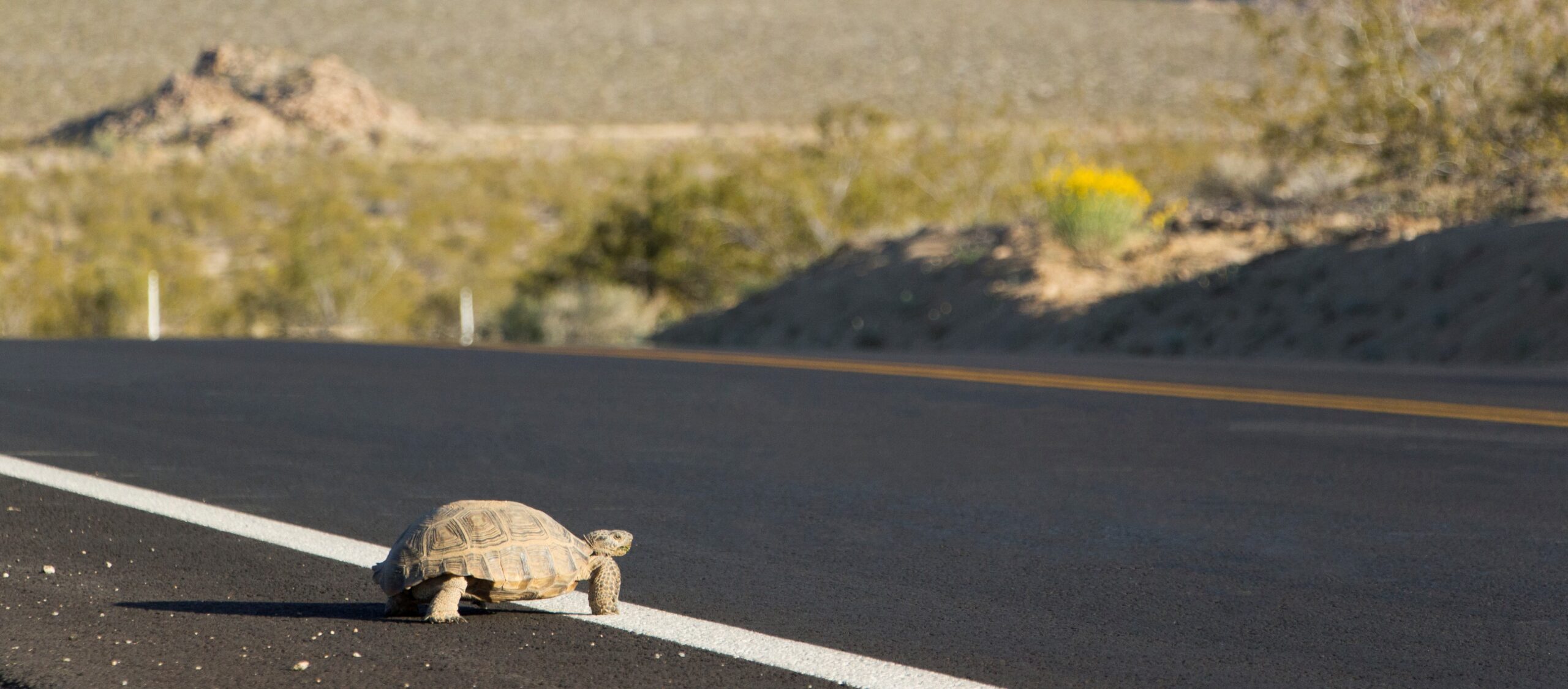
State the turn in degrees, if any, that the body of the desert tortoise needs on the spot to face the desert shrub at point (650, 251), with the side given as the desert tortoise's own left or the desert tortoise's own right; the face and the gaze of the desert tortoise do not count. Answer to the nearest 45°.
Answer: approximately 90° to the desert tortoise's own left

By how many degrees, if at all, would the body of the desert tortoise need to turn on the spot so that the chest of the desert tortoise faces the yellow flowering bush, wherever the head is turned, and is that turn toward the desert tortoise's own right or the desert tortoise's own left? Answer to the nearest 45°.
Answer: approximately 45° to the desert tortoise's own left

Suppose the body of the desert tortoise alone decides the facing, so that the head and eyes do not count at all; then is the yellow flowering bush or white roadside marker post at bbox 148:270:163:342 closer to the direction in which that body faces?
the yellow flowering bush

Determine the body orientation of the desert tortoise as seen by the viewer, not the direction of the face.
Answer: to the viewer's right

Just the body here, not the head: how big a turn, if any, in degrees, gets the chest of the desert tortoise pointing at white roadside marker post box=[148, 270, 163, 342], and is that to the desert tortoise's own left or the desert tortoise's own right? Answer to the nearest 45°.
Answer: approximately 90° to the desert tortoise's own left

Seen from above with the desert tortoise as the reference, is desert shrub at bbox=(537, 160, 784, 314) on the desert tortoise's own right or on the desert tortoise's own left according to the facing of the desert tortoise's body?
on the desert tortoise's own left

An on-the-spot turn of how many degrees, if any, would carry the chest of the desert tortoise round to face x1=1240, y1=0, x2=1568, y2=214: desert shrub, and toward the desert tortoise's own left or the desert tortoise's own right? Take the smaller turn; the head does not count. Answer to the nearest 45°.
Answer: approximately 45° to the desert tortoise's own left
